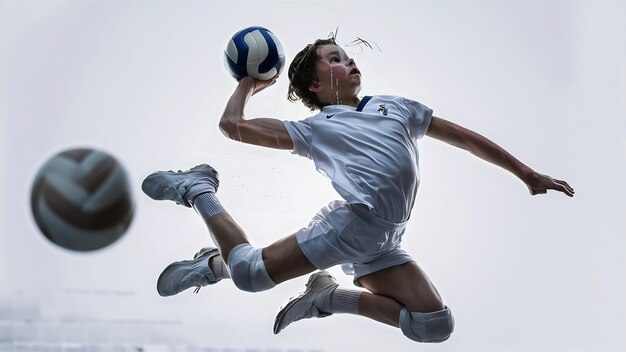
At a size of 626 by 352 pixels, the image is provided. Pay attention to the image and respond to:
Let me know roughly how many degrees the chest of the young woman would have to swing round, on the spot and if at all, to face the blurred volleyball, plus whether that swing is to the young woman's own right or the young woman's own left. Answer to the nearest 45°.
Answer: approximately 135° to the young woman's own right

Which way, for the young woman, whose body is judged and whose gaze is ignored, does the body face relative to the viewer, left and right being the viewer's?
facing the viewer and to the right of the viewer
